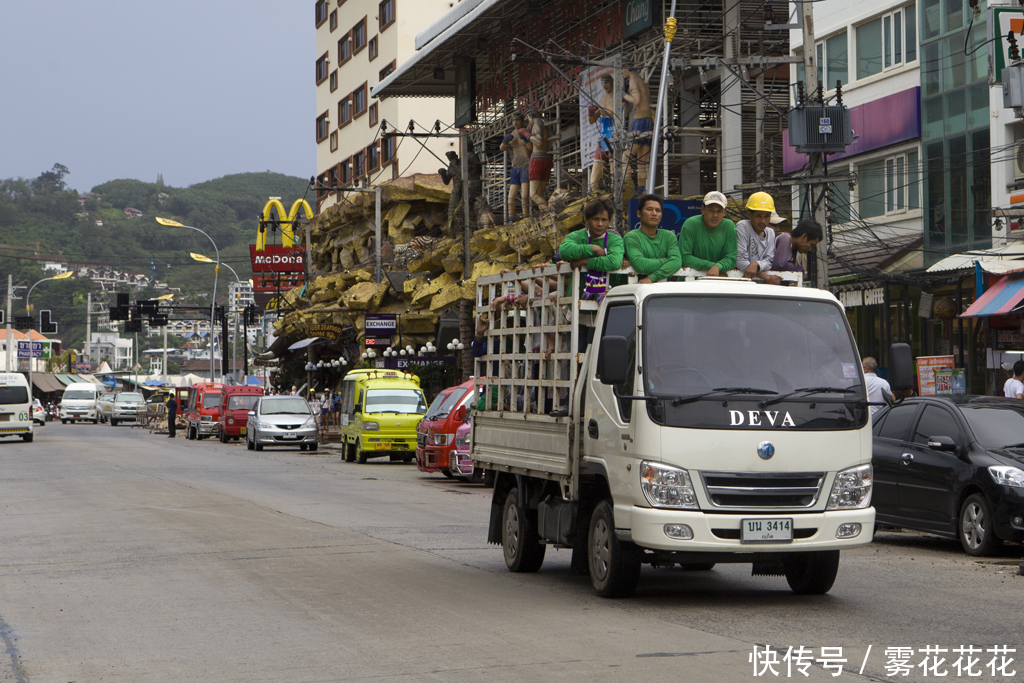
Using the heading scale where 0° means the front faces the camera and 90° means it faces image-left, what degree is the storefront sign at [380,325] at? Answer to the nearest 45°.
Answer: approximately 0°

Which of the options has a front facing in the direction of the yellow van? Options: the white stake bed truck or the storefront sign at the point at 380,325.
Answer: the storefront sign

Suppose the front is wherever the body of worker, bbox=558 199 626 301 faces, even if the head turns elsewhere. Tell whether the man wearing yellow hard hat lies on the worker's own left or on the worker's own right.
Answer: on the worker's own left

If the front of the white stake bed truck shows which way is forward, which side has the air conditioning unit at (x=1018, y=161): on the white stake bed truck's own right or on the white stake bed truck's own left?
on the white stake bed truck's own left

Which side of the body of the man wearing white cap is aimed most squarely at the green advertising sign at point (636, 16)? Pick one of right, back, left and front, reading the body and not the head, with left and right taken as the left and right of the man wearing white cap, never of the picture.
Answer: back

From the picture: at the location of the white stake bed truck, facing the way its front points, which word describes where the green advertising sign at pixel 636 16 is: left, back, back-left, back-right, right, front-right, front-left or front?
back-left

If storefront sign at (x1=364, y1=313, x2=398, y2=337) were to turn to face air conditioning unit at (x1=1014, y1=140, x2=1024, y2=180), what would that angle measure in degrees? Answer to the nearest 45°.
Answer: approximately 45° to its left
